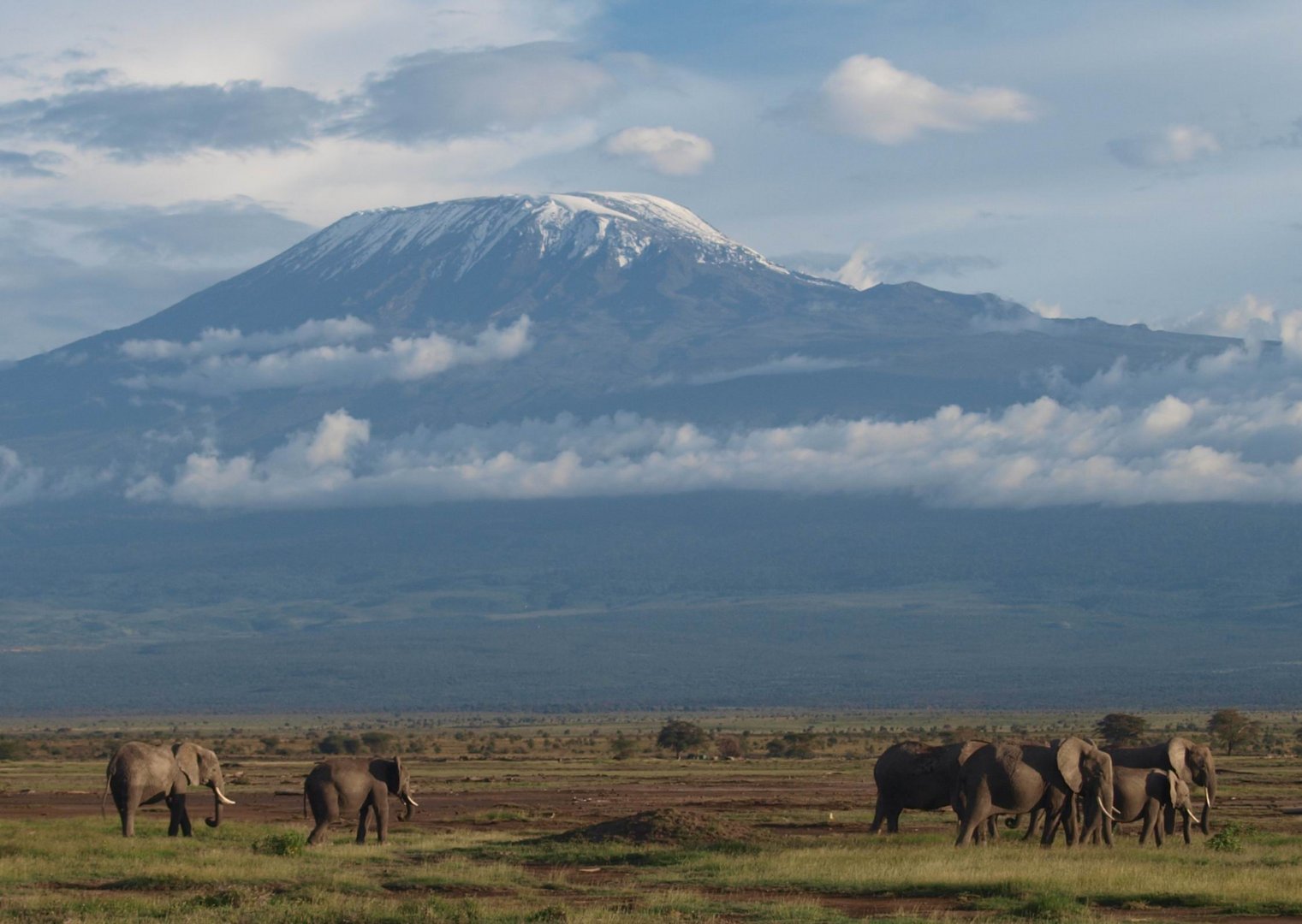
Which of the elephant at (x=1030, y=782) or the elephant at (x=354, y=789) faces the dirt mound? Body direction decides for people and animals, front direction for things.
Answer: the elephant at (x=354, y=789)

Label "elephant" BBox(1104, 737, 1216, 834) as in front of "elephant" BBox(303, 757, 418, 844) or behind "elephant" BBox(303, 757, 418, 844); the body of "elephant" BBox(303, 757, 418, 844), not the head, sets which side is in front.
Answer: in front

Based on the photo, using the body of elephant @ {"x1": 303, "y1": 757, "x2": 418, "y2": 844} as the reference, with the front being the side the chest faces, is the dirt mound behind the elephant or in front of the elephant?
in front

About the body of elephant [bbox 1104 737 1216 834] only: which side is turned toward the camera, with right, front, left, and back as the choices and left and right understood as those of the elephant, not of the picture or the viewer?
right

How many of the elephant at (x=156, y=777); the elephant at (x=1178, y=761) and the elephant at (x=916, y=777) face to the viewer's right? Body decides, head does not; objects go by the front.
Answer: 3

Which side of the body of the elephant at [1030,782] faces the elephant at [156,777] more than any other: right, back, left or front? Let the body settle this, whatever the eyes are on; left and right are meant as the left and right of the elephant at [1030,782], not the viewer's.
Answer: back

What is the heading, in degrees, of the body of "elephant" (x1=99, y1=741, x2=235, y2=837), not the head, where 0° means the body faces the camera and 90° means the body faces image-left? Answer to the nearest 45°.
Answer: approximately 270°

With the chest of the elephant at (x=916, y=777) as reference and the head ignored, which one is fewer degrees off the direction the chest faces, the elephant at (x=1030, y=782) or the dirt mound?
the elephant

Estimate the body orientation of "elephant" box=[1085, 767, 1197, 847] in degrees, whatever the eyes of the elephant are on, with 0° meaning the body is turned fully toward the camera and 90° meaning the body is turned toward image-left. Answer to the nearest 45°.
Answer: approximately 270°

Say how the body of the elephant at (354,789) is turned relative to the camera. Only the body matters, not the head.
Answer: to the viewer's right

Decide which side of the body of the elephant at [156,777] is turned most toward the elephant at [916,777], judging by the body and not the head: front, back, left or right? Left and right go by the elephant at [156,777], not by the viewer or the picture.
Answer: front

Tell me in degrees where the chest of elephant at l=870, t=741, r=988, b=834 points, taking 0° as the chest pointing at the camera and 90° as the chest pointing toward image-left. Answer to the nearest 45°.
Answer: approximately 270°

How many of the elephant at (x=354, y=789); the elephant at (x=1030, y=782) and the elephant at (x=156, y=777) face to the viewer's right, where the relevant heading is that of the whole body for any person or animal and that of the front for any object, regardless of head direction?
3

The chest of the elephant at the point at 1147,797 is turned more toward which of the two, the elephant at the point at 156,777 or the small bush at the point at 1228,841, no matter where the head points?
the small bush

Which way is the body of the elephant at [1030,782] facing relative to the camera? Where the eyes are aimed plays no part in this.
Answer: to the viewer's right
